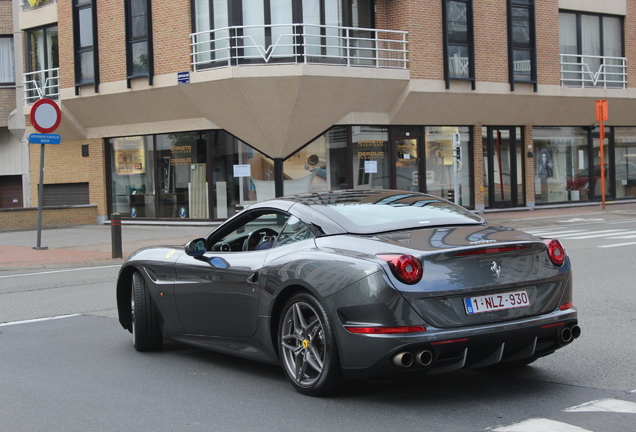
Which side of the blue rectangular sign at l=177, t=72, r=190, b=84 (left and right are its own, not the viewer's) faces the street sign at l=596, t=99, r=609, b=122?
left

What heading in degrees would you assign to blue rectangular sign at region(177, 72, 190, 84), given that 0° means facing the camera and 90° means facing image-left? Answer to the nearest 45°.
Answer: approximately 0°

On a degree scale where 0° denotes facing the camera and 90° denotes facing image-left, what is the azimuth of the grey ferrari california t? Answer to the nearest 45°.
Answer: approximately 135°
